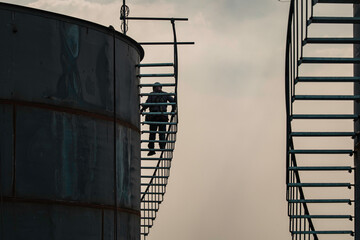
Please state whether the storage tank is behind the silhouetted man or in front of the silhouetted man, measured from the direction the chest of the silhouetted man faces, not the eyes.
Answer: in front
